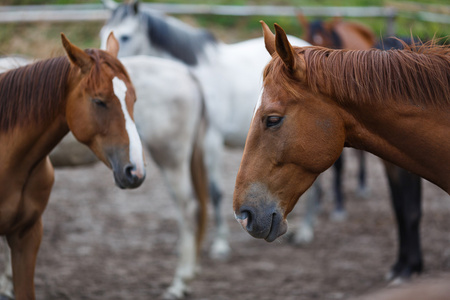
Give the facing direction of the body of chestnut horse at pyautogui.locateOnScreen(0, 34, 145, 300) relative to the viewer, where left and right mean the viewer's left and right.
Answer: facing the viewer and to the right of the viewer

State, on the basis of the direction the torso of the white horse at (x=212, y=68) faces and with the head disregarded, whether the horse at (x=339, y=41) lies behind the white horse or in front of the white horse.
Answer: behind

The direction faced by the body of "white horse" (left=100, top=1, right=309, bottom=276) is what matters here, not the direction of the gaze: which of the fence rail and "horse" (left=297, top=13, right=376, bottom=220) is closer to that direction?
the fence rail

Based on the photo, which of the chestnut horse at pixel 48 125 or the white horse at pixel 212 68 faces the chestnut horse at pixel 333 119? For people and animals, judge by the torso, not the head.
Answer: the chestnut horse at pixel 48 125

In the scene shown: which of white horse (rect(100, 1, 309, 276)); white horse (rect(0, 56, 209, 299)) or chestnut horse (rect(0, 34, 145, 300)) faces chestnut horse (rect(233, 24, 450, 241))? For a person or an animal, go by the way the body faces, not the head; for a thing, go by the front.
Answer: chestnut horse (rect(0, 34, 145, 300))

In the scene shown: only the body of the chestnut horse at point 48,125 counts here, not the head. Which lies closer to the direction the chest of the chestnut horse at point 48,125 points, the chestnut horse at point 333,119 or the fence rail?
the chestnut horse

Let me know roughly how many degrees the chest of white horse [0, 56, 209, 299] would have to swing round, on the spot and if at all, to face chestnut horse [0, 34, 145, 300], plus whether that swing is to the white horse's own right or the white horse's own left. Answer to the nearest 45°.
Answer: approximately 45° to the white horse's own left

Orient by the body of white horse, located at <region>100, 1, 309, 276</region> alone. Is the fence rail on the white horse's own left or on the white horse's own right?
on the white horse's own right

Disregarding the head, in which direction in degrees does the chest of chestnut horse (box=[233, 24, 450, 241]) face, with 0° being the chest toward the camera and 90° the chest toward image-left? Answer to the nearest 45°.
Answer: approximately 90°

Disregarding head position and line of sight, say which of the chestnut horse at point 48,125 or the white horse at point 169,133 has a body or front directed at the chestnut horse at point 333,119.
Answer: the chestnut horse at point 48,125

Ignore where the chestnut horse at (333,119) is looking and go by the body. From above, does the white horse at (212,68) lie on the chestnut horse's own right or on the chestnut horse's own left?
on the chestnut horse's own right

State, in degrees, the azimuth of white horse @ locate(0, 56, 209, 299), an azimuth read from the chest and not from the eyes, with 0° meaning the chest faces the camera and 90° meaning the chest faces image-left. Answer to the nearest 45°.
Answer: approximately 90°

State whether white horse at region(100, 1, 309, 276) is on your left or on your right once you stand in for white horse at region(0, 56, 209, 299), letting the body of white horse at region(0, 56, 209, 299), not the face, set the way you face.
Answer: on your right

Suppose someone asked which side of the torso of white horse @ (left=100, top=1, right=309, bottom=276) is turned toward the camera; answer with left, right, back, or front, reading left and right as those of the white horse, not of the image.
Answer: left
